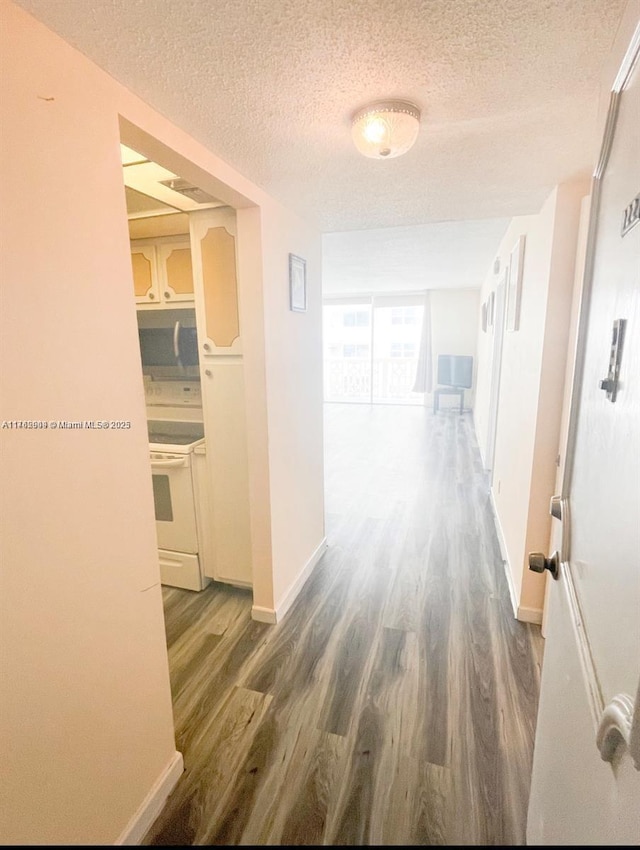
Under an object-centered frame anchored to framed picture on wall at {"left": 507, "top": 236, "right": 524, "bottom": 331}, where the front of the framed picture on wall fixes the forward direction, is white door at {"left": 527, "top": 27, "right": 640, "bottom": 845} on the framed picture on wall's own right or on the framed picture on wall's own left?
on the framed picture on wall's own left

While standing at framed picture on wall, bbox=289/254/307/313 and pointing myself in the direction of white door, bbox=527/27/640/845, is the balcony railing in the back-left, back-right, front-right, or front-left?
back-left

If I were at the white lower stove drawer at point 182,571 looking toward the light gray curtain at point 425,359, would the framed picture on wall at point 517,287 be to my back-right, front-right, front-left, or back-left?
front-right

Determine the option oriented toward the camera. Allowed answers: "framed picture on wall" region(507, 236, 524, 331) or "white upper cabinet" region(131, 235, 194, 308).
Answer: the white upper cabinet

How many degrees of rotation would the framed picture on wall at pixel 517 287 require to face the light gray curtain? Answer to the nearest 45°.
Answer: approximately 90° to its right

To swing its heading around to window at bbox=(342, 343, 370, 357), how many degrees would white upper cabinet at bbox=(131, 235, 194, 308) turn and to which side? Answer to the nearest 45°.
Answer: approximately 135° to its left

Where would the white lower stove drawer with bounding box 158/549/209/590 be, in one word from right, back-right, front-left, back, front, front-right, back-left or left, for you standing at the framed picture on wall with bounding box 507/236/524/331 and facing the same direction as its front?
front-left

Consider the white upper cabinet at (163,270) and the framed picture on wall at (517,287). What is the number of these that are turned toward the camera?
1

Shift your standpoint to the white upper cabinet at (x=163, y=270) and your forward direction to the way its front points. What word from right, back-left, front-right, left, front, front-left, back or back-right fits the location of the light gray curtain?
back-left

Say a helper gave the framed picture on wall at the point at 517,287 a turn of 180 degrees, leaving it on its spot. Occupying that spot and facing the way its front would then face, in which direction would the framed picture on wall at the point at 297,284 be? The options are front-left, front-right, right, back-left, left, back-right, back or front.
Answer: back-right

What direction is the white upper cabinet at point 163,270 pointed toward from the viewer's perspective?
toward the camera

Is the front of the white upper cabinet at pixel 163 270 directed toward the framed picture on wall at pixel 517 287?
no

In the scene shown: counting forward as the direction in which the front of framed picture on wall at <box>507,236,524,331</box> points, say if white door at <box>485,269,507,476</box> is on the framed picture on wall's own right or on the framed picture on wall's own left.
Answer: on the framed picture on wall's own right

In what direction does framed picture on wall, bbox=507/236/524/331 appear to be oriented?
to the viewer's left

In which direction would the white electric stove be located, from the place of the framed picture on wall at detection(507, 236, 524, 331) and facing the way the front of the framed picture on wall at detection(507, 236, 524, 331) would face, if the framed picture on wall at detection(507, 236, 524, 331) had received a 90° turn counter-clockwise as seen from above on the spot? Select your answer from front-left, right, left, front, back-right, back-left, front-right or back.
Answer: front-right

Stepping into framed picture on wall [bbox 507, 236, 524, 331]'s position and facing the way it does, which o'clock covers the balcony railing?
The balcony railing is roughly at 2 o'clock from the framed picture on wall.
